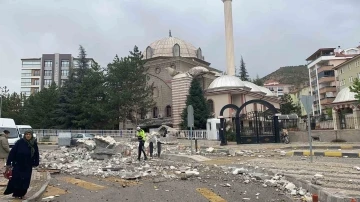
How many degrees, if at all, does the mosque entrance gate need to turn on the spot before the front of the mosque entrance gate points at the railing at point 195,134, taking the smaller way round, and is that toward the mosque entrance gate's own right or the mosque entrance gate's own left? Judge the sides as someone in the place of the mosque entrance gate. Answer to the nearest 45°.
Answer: approximately 135° to the mosque entrance gate's own right

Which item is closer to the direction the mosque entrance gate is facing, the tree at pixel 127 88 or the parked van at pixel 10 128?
the parked van

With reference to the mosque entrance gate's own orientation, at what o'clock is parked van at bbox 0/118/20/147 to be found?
The parked van is roughly at 2 o'clock from the mosque entrance gate.

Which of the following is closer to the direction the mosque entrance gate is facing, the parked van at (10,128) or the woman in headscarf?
the woman in headscarf

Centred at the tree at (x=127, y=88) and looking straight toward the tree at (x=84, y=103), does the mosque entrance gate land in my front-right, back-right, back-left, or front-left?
back-left

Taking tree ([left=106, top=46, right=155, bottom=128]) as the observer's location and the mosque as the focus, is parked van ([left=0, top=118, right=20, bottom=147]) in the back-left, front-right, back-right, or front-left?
back-right

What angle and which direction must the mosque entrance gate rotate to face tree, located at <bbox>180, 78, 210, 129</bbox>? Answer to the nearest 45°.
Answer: approximately 135° to its right

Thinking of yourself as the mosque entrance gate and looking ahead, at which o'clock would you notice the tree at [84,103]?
The tree is roughly at 4 o'clock from the mosque entrance gate.

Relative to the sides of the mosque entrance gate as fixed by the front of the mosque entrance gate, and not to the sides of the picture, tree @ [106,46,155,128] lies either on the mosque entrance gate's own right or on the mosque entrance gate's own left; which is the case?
on the mosque entrance gate's own right

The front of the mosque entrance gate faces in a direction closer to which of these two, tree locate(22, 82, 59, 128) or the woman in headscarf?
the woman in headscarf

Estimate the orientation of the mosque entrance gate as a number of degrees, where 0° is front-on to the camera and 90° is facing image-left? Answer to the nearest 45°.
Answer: approximately 0°

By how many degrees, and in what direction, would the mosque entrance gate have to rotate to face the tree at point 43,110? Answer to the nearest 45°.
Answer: approximately 135° to its right

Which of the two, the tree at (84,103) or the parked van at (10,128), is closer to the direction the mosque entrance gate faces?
the parked van

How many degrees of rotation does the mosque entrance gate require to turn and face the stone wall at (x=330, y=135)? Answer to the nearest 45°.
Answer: approximately 90° to its left
